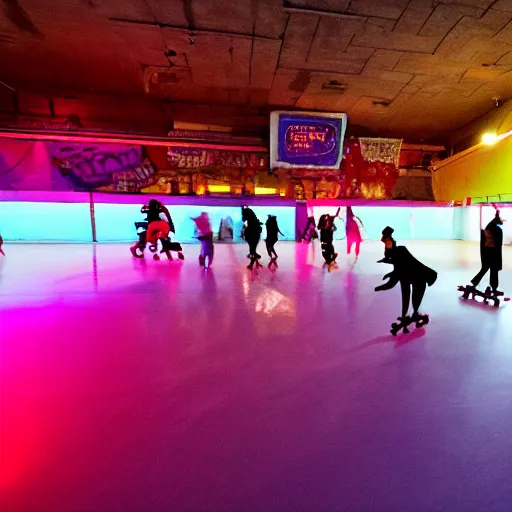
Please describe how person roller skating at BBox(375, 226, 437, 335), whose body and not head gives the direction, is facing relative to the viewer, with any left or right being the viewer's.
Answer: facing to the left of the viewer

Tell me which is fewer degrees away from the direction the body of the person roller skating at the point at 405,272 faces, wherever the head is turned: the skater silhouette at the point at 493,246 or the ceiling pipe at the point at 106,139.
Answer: the ceiling pipe

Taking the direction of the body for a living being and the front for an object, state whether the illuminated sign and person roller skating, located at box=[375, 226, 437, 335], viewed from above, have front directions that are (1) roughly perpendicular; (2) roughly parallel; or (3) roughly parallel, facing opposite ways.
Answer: roughly perpendicular

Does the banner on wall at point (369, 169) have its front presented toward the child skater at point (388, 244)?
yes

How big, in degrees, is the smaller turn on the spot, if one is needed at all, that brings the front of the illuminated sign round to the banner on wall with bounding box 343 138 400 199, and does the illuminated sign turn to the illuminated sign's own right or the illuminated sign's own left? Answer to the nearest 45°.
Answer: approximately 135° to the illuminated sign's own left

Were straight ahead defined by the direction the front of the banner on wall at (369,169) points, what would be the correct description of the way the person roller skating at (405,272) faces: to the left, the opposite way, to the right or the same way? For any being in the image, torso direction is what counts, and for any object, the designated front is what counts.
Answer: to the right

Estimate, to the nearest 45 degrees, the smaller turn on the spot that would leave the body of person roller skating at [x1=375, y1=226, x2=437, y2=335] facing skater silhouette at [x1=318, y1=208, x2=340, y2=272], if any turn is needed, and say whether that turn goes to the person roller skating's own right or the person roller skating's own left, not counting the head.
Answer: approximately 90° to the person roller skating's own right

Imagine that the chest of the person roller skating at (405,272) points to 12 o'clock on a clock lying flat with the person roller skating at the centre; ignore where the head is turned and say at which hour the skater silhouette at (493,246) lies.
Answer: The skater silhouette is roughly at 4 o'clock from the person roller skating.

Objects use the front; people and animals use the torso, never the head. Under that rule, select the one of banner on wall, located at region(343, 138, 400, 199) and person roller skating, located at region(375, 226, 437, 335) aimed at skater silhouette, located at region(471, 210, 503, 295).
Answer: the banner on wall

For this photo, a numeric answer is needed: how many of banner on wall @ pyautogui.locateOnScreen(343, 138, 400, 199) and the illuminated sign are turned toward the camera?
2
